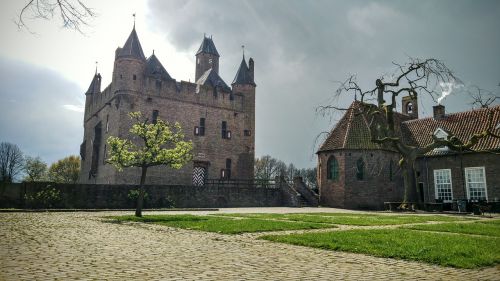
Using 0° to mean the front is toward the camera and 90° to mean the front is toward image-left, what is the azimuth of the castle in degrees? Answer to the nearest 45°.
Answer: approximately 315°
